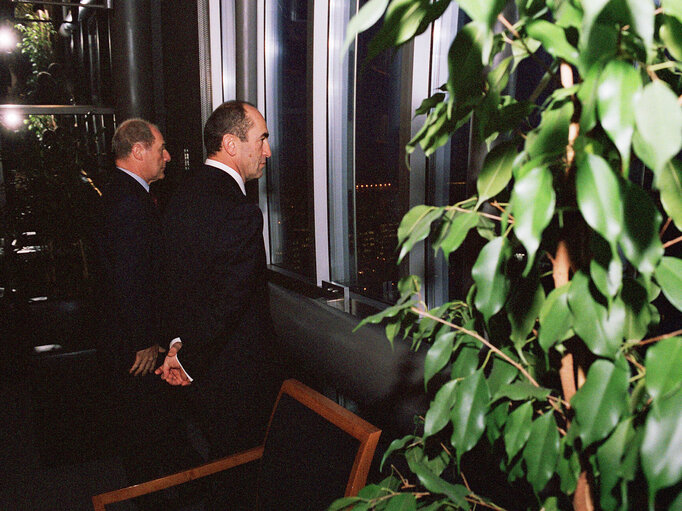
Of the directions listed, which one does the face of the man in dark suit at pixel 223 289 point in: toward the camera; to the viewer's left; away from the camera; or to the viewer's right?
to the viewer's right

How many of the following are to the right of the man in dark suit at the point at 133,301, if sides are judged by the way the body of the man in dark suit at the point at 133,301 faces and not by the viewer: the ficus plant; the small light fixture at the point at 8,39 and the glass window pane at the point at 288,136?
1

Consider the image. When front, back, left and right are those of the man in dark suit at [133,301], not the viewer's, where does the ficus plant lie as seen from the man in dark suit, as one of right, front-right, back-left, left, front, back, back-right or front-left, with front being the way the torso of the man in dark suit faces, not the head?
right

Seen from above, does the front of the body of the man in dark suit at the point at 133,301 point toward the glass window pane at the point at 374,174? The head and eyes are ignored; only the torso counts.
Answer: yes

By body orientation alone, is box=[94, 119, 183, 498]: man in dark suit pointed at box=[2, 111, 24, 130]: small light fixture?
no

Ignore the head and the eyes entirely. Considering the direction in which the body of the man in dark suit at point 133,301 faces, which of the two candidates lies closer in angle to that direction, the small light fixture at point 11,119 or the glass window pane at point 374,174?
the glass window pane

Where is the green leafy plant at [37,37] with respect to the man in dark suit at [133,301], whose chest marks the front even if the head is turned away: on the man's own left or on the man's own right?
on the man's own left

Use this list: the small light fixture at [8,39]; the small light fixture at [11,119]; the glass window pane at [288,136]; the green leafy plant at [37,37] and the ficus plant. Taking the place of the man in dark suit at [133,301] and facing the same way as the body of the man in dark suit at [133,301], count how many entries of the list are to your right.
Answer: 1

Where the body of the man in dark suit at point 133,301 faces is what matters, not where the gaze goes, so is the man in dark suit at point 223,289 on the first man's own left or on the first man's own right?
on the first man's own right

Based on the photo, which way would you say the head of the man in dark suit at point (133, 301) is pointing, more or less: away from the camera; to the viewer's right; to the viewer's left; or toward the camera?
to the viewer's right

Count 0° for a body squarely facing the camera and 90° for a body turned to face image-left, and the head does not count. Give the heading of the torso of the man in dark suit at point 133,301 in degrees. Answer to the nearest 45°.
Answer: approximately 270°

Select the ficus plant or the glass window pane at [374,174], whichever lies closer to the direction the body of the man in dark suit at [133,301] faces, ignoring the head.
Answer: the glass window pane
